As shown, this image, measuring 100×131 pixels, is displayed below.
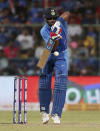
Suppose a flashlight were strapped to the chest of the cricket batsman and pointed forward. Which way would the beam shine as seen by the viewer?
toward the camera
